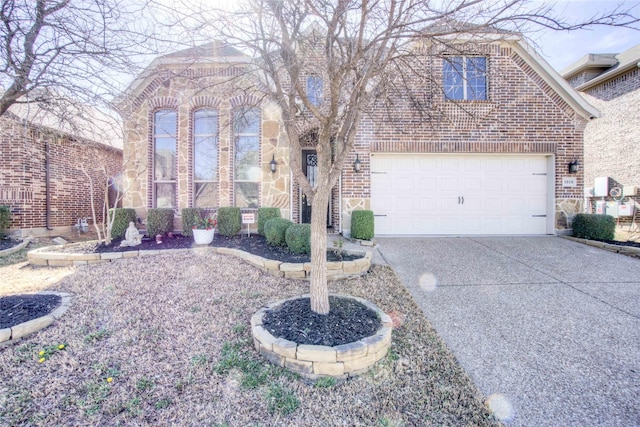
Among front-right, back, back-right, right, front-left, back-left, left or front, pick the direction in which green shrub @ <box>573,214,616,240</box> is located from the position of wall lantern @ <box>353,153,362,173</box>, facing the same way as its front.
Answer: left

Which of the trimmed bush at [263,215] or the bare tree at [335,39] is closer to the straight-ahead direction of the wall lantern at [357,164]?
the bare tree

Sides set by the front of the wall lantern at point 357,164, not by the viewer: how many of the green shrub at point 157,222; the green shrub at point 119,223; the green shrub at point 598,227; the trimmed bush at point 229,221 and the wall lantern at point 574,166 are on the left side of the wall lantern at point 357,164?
2

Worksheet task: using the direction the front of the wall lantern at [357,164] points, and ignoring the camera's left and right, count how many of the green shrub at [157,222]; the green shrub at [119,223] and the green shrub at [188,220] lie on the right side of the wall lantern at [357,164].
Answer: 3

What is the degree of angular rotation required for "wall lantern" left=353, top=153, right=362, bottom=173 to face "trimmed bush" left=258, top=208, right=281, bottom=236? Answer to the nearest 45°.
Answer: approximately 90° to its right

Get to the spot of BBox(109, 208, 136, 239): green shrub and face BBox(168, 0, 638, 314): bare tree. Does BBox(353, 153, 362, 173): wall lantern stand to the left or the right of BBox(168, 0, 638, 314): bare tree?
left

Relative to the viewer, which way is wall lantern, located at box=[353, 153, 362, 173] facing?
toward the camera

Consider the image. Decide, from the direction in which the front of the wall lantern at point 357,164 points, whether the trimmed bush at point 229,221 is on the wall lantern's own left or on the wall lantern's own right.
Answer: on the wall lantern's own right

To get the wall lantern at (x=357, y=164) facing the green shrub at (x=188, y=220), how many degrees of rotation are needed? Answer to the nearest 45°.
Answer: approximately 90° to its right

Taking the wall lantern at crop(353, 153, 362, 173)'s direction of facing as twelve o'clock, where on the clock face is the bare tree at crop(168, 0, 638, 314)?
The bare tree is roughly at 12 o'clock from the wall lantern.

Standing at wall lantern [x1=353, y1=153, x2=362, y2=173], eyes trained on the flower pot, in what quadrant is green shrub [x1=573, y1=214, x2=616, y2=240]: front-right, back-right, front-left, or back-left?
back-left

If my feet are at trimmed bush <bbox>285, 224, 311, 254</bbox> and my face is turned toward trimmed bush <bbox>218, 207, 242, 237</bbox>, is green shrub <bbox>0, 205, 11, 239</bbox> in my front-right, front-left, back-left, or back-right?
front-left

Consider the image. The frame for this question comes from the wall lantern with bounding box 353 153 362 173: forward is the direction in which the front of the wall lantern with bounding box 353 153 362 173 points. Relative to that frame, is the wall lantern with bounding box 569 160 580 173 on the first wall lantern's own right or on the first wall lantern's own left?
on the first wall lantern's own left

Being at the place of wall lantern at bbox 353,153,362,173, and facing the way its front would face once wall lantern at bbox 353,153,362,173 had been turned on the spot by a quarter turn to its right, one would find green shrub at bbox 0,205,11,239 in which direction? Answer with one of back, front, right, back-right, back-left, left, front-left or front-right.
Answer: front
